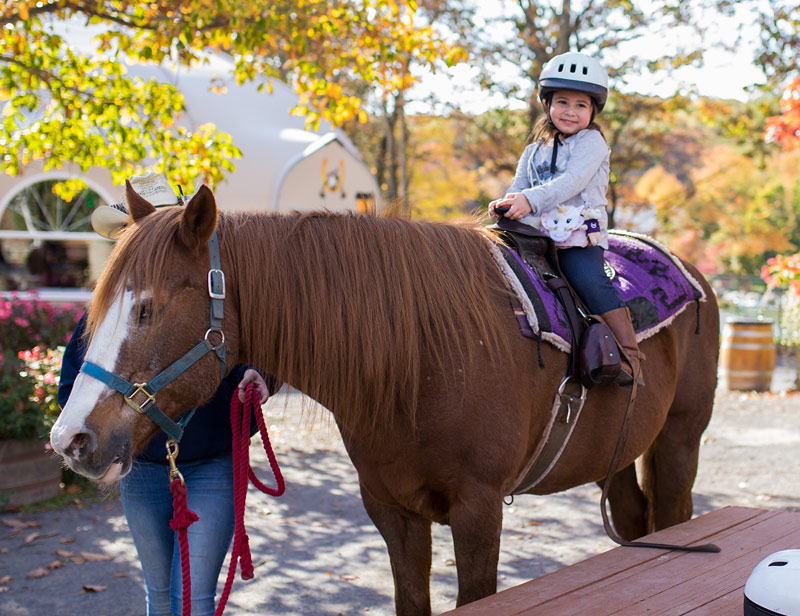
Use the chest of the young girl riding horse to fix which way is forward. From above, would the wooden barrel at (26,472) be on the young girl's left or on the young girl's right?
on the young girl's right

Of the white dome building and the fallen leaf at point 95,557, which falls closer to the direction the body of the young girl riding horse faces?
the fallen leaf

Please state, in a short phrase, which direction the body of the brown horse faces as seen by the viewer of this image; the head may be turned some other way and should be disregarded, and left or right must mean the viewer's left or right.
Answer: facing the viewer and to the left of the viewer

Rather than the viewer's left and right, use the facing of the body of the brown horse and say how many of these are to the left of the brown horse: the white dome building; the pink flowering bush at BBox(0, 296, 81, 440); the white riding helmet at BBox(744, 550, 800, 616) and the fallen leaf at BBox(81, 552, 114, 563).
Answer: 1

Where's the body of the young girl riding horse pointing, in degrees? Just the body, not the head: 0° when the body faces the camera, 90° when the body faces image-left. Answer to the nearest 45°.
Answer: approximately 45°
